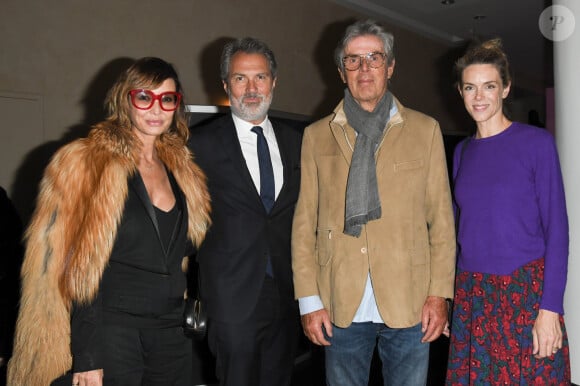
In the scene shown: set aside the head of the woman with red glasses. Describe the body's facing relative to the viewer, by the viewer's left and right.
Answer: facing the viewer and to the right of the viewer

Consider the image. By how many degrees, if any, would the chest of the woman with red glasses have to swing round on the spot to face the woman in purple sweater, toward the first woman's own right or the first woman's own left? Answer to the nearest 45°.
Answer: approximately 45° to the first woman's own left

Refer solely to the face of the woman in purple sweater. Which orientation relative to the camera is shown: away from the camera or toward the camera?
toward the camera
